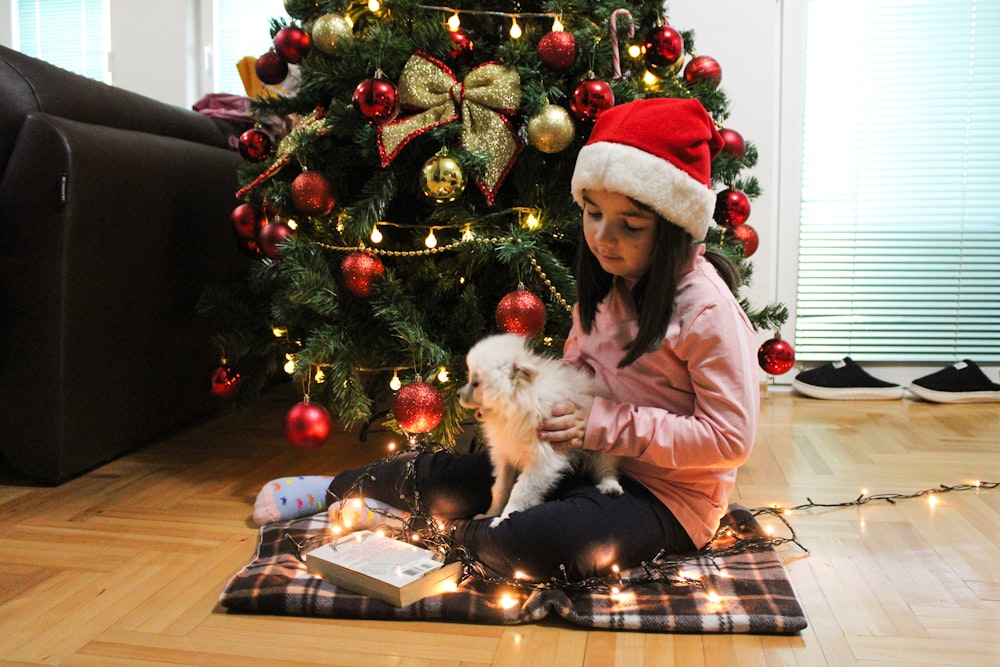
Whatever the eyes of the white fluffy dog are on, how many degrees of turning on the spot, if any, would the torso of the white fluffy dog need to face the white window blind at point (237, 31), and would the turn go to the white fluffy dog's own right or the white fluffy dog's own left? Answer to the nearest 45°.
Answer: approximately 45° to the white fluffy dog's own right

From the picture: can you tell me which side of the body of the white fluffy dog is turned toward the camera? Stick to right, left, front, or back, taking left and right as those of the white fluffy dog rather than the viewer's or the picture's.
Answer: left

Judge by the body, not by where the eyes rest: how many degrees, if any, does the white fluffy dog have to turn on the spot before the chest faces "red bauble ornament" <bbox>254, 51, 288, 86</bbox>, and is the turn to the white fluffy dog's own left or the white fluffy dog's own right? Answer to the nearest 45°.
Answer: approximately 45° to the white fluffy dog's own right

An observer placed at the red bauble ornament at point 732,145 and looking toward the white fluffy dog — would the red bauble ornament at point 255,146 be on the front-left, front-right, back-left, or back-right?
front-right

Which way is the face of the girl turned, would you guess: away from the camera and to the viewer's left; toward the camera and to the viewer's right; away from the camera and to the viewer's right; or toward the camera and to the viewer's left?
toward the camera and to the viewer's left
